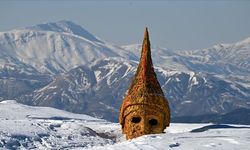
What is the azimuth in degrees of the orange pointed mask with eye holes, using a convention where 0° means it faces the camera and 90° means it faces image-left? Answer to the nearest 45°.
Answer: approximately 0°
